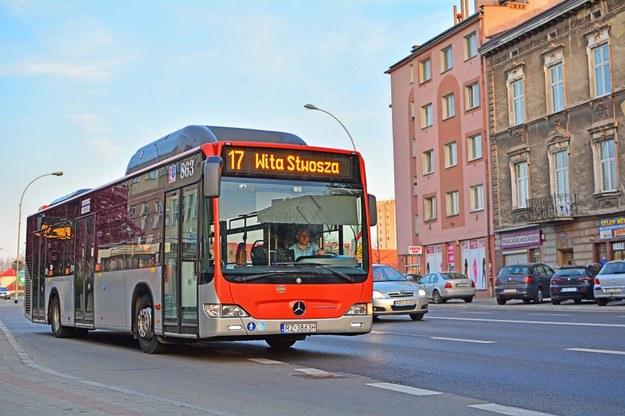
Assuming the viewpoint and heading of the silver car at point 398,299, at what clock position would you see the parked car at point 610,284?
The parked car is roughly at 9 o'clock from the silver car.

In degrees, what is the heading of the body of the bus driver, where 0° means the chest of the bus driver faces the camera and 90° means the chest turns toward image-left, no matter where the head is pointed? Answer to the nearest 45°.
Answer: approximately 315°

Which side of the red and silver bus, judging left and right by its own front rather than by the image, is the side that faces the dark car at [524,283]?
left
